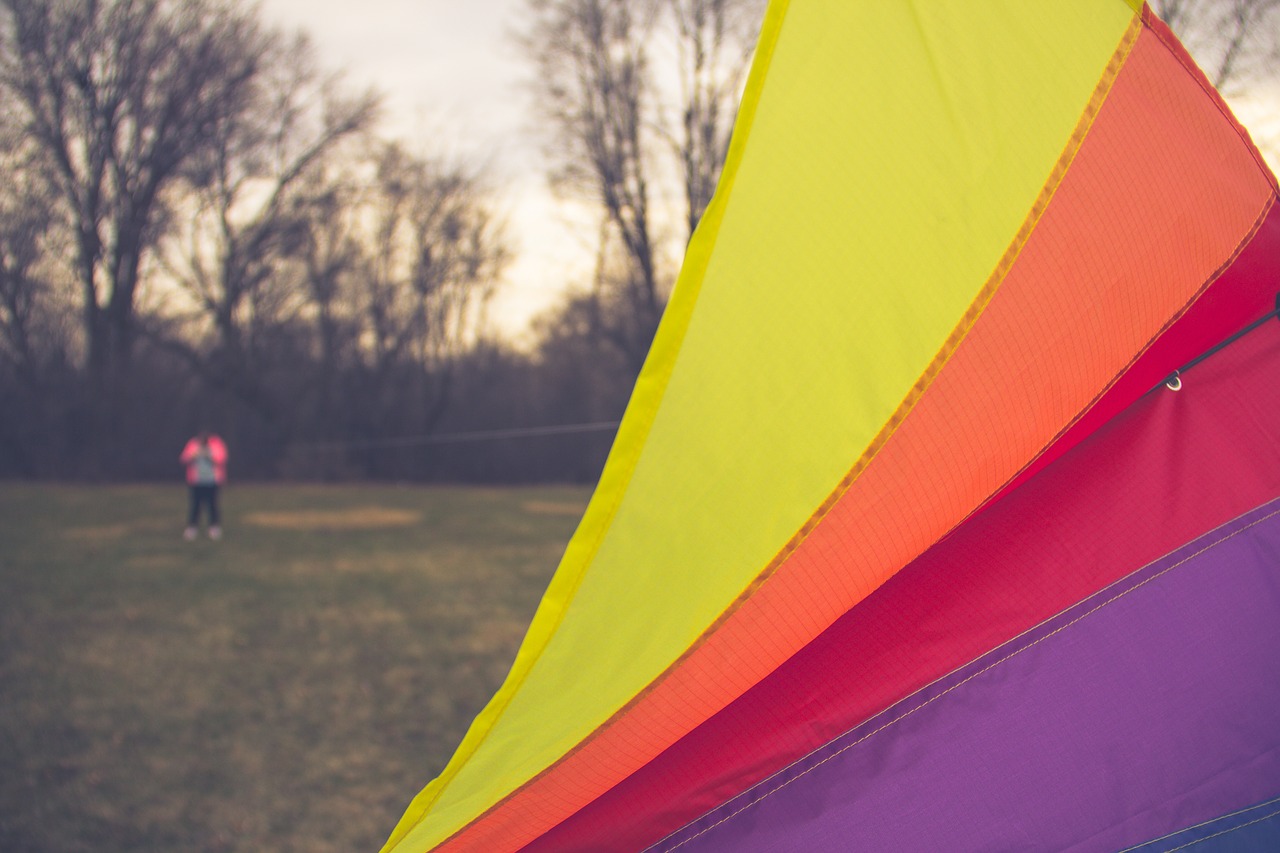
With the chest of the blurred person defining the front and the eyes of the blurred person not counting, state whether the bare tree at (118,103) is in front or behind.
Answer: behind

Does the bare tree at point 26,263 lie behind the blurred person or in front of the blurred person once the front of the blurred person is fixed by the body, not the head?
behind

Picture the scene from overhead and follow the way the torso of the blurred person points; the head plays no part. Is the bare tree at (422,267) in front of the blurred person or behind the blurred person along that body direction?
behind

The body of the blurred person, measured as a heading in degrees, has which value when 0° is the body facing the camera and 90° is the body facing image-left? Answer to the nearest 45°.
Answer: approximately 0°

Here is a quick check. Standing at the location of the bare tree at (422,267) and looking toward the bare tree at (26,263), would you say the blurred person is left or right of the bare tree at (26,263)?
left
